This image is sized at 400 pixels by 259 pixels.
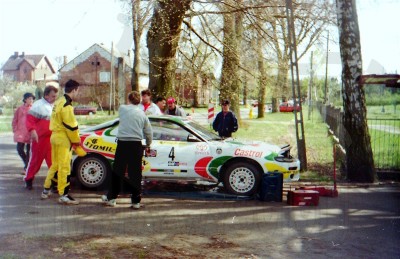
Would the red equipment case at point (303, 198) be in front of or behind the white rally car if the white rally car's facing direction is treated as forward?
in front

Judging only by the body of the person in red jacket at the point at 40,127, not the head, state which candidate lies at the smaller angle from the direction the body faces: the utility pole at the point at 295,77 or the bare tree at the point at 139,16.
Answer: the utility pole

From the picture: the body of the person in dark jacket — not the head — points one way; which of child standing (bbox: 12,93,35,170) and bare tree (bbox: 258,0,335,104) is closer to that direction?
the child standing

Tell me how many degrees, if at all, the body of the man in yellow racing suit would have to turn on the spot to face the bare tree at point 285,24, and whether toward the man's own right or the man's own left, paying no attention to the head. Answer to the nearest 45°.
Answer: approximately 45° to the man's own left

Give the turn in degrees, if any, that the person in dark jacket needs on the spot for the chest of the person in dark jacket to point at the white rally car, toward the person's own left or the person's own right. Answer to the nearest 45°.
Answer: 0° — they already face it

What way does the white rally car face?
to the viewer's right

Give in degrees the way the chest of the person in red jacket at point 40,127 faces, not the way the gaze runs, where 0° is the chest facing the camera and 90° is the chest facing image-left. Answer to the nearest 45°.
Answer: approximately 270°

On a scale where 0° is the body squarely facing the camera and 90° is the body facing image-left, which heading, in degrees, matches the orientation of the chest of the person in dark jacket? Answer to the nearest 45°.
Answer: approximately 0°

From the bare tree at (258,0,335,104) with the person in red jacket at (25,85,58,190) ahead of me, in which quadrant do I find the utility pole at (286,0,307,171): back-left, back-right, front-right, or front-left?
front-left

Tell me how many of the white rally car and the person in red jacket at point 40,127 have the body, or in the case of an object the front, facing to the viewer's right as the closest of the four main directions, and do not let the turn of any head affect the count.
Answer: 2

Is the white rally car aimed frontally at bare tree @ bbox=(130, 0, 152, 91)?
no

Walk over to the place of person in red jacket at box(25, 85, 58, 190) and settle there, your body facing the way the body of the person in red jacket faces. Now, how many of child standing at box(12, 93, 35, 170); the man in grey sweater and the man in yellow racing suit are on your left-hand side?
1

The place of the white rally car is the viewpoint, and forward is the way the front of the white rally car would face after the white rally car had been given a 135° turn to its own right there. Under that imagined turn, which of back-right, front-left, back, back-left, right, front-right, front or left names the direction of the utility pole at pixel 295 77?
back

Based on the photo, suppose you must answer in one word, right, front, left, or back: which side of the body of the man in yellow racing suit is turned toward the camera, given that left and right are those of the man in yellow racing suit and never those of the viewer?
right

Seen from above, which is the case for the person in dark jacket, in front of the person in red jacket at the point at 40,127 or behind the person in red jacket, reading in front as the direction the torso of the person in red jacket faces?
in front

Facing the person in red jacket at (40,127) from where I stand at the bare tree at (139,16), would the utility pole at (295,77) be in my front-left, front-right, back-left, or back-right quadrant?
front-left

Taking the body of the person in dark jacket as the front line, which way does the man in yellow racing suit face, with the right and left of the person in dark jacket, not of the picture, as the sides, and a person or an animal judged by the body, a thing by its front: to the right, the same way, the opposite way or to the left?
to the left

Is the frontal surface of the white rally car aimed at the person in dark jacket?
no
